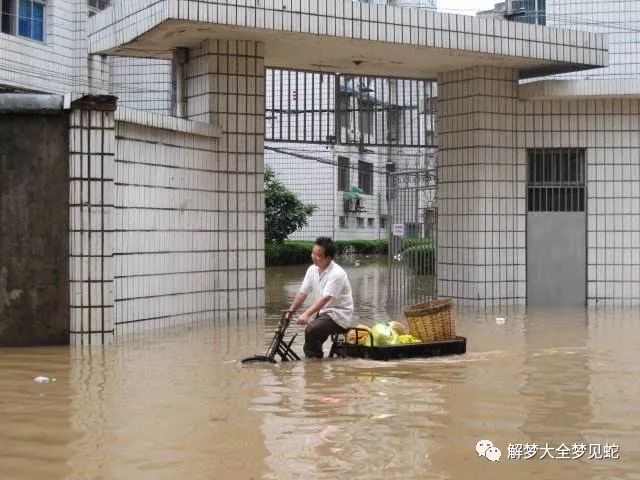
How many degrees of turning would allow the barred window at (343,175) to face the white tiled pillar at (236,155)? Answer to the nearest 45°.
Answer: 0° — it already faces it

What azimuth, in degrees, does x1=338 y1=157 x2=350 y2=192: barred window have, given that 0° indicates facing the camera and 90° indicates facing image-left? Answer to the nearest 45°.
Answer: approximately 0°

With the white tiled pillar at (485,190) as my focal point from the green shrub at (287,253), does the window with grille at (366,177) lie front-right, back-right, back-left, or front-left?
back-left

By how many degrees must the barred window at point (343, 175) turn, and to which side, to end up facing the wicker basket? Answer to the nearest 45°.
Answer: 0° — it already faces it

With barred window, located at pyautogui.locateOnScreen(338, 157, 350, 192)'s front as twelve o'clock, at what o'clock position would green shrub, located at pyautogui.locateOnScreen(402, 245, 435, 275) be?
The green shrub is roughly at 12 o'clock from the barred window.

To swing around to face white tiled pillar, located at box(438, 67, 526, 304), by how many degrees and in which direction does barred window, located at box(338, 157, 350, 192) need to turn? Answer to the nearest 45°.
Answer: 0° — it already faces it
